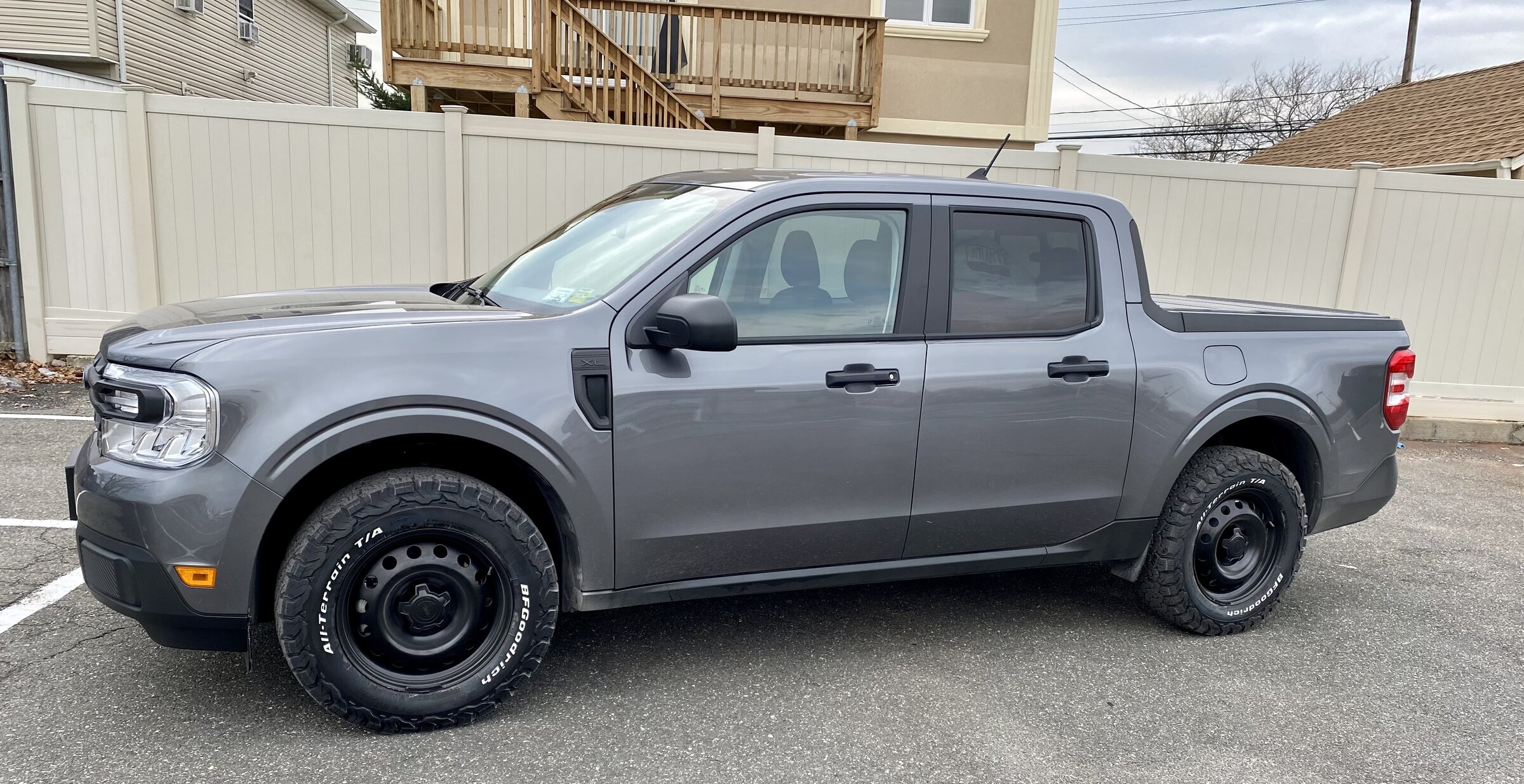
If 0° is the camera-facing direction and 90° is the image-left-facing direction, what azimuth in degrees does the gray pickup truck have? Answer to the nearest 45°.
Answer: approximately 45°

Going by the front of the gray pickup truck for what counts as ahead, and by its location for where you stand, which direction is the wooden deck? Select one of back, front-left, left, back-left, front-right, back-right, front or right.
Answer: back-right

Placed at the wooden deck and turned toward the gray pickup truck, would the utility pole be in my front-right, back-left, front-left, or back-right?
back-left

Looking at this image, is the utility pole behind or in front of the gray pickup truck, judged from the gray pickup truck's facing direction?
behind

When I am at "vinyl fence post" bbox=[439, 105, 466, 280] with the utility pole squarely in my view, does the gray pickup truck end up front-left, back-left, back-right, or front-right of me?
back-right
